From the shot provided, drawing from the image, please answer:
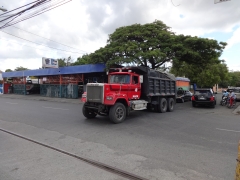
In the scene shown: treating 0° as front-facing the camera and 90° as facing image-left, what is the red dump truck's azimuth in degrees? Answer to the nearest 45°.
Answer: approximately 45°

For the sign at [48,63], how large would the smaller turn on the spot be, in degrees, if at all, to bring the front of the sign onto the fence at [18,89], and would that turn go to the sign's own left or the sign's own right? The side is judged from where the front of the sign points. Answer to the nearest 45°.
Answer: approximately 135° to the sign's own right

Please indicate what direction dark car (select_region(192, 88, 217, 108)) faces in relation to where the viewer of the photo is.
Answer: facing away from the viewer

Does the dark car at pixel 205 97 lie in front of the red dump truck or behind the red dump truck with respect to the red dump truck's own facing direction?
behind

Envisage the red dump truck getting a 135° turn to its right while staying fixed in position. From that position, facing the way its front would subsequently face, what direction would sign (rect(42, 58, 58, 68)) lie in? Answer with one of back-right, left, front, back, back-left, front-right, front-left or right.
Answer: front-left

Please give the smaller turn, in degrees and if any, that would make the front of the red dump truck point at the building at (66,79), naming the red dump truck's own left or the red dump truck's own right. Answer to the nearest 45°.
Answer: approximately 90° to the red dump truck's own right

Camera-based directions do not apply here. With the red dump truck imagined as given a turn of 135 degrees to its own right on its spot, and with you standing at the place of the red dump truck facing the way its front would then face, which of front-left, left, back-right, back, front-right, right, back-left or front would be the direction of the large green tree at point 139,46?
front

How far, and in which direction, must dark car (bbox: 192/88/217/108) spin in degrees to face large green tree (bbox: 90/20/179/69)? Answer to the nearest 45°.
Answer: approximately 90° to its left

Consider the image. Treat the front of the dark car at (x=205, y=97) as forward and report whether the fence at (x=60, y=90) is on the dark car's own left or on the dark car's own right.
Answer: on the dark car's own left

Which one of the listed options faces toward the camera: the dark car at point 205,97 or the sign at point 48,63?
the sign

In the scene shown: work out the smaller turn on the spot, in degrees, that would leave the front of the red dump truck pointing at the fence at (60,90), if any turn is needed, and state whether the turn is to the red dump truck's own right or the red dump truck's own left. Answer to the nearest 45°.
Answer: approximately 90° to the red dump truck's own right

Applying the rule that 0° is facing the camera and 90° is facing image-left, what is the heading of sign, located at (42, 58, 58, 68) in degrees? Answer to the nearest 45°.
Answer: approximately 0°
